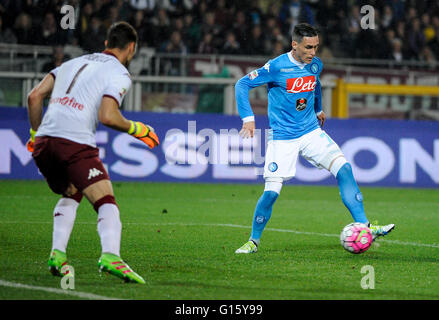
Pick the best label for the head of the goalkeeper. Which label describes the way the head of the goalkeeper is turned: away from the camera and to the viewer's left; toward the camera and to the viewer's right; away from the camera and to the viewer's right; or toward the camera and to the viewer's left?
away from the camera and to the viewer's right

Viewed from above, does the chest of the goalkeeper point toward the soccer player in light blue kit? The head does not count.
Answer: yes

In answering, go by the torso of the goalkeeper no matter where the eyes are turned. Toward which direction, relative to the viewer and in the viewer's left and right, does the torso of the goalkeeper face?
facing away from the viewer and to the right of the viewer
